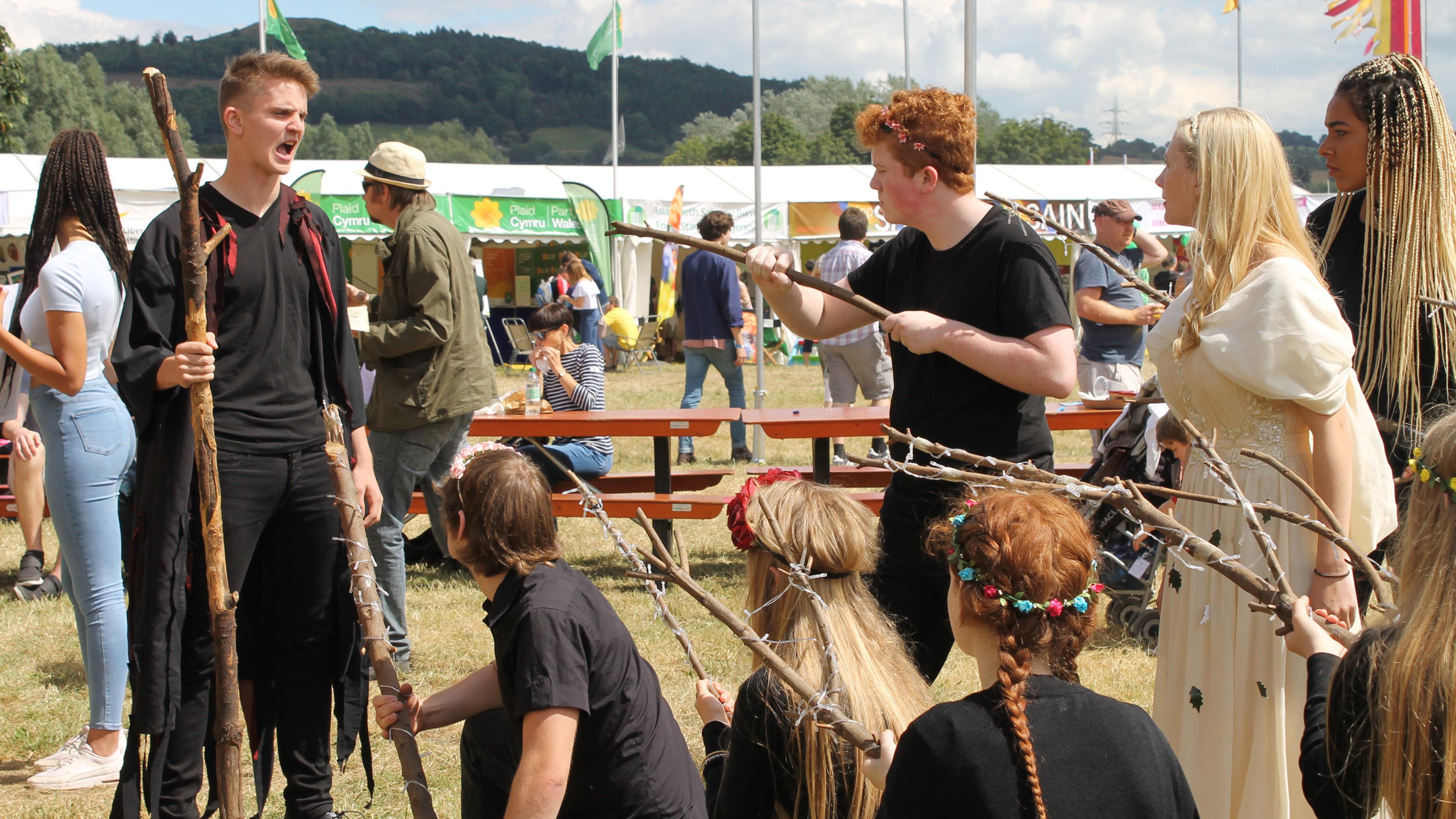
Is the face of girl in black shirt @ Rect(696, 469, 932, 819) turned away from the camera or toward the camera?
away from the camera

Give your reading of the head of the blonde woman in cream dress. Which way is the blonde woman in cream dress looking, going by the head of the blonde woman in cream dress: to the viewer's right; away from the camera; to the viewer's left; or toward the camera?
to the viewer's left

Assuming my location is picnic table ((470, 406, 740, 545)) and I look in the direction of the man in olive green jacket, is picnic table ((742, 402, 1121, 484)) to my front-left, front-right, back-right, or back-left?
back-left

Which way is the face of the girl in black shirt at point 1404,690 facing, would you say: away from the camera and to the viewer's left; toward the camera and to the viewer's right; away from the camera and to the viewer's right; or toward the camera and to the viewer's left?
away from the camera and to the viewer's left

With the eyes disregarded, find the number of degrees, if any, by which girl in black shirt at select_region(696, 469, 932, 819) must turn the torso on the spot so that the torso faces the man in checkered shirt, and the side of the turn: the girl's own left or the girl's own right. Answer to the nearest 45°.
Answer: approximately 45° to the girl's own right

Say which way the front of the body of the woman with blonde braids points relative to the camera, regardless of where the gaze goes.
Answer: to the viewer's left

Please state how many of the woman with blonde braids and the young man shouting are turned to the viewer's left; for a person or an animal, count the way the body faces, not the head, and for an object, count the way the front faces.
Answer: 1

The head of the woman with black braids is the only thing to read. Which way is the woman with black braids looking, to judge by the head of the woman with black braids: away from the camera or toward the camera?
away from the camera

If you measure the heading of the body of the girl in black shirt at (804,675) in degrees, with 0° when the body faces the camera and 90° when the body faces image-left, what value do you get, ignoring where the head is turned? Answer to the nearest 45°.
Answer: approximately 135°

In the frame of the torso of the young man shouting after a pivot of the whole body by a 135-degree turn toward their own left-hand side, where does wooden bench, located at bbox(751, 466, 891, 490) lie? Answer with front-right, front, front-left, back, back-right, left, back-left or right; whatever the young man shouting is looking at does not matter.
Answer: front-right

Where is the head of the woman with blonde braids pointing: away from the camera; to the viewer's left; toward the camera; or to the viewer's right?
to the viewer's left
